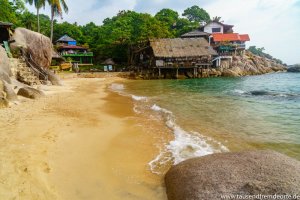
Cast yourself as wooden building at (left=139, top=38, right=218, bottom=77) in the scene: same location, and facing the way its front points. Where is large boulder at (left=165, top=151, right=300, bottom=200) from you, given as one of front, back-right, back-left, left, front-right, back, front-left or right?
front

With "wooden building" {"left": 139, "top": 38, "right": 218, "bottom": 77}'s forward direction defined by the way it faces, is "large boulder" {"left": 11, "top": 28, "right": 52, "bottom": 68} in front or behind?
in front

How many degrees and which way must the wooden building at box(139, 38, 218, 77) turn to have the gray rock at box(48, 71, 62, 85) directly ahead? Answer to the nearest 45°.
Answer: approximately 45° to its right

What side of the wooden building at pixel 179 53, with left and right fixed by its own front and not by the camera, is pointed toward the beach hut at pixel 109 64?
right

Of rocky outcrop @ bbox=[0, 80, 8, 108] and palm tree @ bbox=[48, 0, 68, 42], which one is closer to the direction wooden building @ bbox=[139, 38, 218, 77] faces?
the rocky outcrop

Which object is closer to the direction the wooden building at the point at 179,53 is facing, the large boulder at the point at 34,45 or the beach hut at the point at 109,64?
the large boulder

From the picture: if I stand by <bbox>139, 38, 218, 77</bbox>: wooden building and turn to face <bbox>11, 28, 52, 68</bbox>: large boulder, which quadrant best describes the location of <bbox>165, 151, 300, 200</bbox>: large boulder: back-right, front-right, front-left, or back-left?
front-left

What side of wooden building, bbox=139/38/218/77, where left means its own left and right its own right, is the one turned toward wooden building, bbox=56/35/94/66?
right

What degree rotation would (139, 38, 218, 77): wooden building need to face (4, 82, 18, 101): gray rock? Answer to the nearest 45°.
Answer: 0° — it already faces it

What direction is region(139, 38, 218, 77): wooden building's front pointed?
toward the camera
